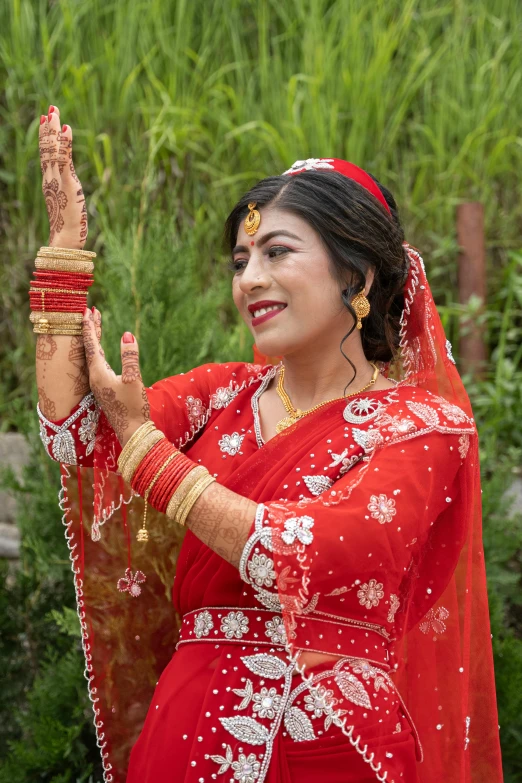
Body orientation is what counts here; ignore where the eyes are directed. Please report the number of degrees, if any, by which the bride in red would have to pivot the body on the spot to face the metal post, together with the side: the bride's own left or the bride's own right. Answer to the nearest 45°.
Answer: approximately 135° to the bride's own right

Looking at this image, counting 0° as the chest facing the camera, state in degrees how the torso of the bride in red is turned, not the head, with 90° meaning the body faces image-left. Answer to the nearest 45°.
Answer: approximately 45°
